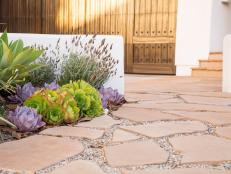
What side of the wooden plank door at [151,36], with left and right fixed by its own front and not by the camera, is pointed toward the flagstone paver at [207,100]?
front

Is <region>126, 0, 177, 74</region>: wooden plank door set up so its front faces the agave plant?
yes

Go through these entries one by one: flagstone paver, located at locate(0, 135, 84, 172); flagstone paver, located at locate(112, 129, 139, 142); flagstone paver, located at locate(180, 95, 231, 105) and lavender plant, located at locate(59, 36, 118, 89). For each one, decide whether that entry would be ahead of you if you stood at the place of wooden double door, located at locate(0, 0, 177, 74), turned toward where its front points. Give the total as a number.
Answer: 4

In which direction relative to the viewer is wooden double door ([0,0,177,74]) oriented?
toward the camera

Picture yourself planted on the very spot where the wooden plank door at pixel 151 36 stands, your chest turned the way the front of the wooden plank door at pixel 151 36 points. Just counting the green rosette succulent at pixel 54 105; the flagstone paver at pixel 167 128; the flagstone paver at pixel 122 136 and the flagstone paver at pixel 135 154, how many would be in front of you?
4

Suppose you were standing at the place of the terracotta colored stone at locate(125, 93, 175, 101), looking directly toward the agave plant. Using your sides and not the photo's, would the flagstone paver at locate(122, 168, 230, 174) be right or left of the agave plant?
left

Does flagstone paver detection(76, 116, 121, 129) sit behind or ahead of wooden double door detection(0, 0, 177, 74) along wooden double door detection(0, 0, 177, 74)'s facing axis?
ahead

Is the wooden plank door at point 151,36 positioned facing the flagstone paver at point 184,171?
yes

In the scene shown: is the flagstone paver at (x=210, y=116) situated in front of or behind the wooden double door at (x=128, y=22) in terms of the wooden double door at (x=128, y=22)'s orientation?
in front

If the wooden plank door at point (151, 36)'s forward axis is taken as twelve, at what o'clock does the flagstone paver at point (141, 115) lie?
The flagstone paver is roughly at 12 o'clock from the wooden plank door.

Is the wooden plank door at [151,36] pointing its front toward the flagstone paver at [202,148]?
yes

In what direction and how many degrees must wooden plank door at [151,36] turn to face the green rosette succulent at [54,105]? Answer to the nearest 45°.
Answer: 0° — it already faces it

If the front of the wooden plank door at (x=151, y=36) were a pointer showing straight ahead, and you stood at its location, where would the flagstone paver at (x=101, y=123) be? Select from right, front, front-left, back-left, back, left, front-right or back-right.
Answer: front

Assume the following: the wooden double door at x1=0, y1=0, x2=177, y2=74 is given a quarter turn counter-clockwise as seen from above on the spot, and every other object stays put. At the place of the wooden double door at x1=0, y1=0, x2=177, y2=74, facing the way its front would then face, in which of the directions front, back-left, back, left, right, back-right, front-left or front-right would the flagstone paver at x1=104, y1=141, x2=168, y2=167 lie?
right

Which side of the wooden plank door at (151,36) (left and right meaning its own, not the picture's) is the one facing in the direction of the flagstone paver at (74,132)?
front

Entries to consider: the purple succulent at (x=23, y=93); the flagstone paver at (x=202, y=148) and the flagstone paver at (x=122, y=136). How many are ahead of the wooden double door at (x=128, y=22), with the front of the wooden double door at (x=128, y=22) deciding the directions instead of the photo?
3
